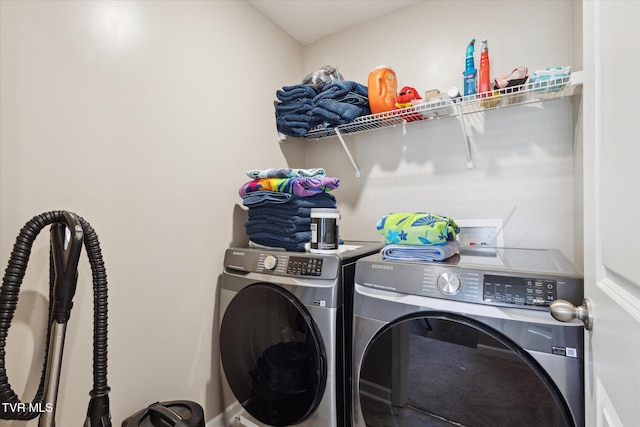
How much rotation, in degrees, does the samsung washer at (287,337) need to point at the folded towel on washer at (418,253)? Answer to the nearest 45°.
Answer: approximately 135° to its left

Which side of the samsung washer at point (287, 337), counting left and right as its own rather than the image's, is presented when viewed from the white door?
left

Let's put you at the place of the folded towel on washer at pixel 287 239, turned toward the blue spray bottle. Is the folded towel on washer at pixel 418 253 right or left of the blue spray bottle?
right

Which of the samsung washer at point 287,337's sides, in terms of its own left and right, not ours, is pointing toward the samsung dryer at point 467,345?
left

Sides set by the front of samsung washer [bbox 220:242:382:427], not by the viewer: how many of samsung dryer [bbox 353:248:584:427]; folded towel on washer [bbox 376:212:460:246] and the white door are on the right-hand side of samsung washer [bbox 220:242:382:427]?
0

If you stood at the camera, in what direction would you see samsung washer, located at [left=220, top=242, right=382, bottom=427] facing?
facing the viewer and to the left of the viewer

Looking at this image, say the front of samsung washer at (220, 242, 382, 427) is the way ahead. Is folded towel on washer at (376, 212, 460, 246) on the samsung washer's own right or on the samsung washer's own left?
on the samsung washer's own left
